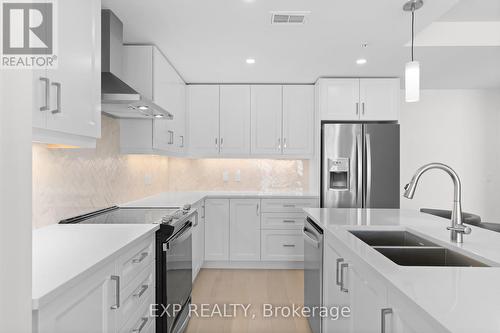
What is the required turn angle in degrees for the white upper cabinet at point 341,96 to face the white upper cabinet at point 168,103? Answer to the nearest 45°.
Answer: approximately 45° to its right

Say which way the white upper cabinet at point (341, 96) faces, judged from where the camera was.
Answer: facing the viewer

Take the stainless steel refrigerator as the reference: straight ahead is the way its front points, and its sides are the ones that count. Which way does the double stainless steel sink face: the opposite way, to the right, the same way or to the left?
to the right

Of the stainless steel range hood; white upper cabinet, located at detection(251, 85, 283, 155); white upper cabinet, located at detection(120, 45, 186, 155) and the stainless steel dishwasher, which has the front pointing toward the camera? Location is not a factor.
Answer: white upper cabinet, located at detection(251, 85, 283, 155)

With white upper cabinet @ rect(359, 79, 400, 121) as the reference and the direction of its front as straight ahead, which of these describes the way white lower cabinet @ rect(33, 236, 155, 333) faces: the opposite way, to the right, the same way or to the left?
to the left

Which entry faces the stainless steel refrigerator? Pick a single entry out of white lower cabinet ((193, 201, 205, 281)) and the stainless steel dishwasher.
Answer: the white lower cabinet

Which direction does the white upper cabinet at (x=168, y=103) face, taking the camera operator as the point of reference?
facing to the right of the viewer

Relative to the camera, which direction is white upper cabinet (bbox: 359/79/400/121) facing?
toward the camera

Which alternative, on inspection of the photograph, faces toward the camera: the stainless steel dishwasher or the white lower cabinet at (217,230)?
the white lower cabinet

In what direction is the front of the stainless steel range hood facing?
to the viewer's right

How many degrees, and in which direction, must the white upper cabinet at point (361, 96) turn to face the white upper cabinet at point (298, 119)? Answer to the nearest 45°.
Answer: approximately 90° to its right

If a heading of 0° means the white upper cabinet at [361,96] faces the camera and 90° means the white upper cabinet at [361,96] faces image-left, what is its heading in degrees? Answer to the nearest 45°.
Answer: approximately 0°

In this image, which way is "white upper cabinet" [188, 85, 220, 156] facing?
toward the camera

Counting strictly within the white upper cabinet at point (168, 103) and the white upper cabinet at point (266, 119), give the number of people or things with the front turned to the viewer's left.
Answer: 0

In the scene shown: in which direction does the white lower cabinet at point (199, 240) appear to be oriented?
to the viewer's right

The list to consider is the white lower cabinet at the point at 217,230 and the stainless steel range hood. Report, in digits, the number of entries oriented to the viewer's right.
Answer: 1

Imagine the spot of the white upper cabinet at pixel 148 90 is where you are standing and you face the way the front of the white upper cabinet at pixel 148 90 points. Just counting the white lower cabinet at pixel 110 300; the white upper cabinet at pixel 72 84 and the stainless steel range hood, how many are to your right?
3
